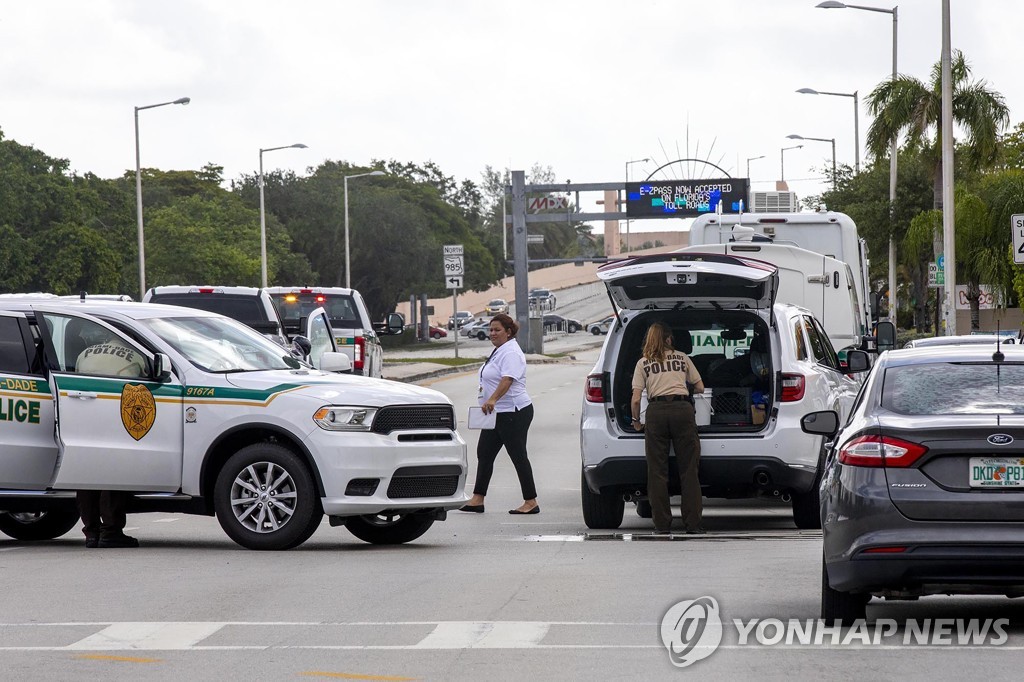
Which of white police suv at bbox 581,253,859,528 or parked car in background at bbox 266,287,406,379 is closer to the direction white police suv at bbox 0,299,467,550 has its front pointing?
the white police suv

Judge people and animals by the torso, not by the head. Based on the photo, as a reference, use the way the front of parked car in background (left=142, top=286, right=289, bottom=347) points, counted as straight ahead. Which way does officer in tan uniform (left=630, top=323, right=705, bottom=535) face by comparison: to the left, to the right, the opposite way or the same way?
the same way

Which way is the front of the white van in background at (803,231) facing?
away from the camera

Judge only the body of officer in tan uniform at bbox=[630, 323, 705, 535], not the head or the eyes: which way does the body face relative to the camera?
away from the camera

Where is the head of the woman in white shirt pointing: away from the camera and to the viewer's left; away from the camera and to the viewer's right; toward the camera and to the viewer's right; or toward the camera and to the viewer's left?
toward the camera and to the viewer's left

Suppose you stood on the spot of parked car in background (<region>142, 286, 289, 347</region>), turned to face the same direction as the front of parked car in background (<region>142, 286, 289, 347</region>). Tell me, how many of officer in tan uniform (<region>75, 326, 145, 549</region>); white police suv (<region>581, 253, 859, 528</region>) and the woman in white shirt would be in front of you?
0

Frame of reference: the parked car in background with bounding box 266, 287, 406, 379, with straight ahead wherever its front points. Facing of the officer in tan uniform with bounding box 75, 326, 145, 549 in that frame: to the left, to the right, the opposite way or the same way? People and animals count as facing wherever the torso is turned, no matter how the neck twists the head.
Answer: the same way

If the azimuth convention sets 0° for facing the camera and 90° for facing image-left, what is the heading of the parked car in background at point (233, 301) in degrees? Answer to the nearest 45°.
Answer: approximately 180°

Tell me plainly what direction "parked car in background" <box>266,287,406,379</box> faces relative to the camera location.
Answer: facing away from the viewer

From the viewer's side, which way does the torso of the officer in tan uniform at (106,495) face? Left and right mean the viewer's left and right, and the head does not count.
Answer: facing away from the viewer

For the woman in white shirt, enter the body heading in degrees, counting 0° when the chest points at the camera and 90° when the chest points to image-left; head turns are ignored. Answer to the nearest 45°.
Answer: approximately 90°

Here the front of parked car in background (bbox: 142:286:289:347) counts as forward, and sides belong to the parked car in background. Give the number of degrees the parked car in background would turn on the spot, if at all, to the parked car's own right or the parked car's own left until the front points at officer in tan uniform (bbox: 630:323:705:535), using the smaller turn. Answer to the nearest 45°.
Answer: approximately 180°

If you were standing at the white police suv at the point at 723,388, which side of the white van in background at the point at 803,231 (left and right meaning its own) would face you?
back

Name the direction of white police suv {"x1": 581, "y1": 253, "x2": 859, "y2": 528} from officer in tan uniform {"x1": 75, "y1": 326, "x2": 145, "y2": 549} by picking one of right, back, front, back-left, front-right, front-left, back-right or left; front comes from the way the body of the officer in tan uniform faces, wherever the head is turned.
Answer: right

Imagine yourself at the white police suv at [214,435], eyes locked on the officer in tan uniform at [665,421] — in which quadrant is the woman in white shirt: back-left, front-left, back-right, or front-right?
front-left

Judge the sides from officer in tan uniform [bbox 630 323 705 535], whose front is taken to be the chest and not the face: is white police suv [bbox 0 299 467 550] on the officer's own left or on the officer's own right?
on the officer's own left

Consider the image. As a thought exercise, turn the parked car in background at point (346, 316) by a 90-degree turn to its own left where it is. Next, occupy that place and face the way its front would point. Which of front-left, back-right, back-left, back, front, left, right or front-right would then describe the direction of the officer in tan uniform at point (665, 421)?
left

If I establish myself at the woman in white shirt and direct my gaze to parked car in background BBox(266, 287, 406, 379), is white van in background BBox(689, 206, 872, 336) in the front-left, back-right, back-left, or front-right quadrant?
front-right

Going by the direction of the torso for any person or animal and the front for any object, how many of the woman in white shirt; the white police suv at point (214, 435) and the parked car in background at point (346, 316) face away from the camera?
1
